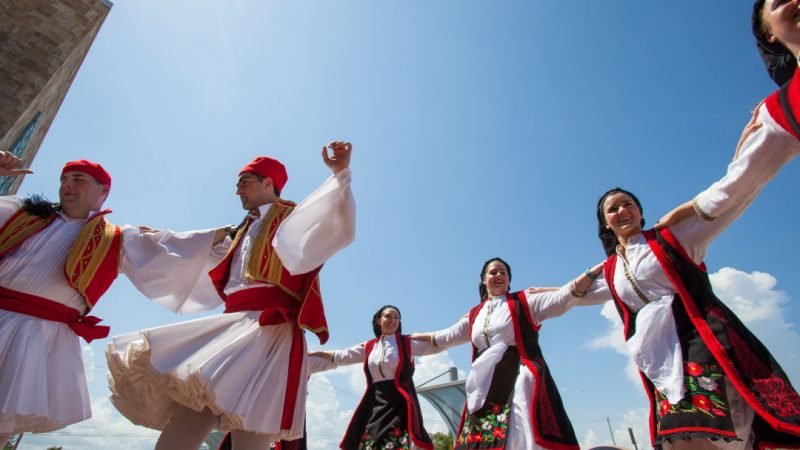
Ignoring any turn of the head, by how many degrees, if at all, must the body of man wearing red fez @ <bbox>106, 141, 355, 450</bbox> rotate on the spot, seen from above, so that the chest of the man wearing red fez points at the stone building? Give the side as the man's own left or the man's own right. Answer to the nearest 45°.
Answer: approximately 90° to the man's own right

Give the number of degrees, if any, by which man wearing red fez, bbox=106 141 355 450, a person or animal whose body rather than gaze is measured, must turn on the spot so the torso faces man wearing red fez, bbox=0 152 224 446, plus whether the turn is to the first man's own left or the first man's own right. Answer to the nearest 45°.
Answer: approximately 90° to the first man's own right

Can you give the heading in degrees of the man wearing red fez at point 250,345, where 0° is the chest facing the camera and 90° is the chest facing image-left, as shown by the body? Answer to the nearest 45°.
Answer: approximately 45°

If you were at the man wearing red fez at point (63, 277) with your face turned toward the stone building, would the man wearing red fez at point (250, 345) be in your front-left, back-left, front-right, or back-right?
back-right

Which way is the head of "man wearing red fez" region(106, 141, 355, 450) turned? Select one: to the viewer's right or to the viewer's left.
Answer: to the viewer's left
